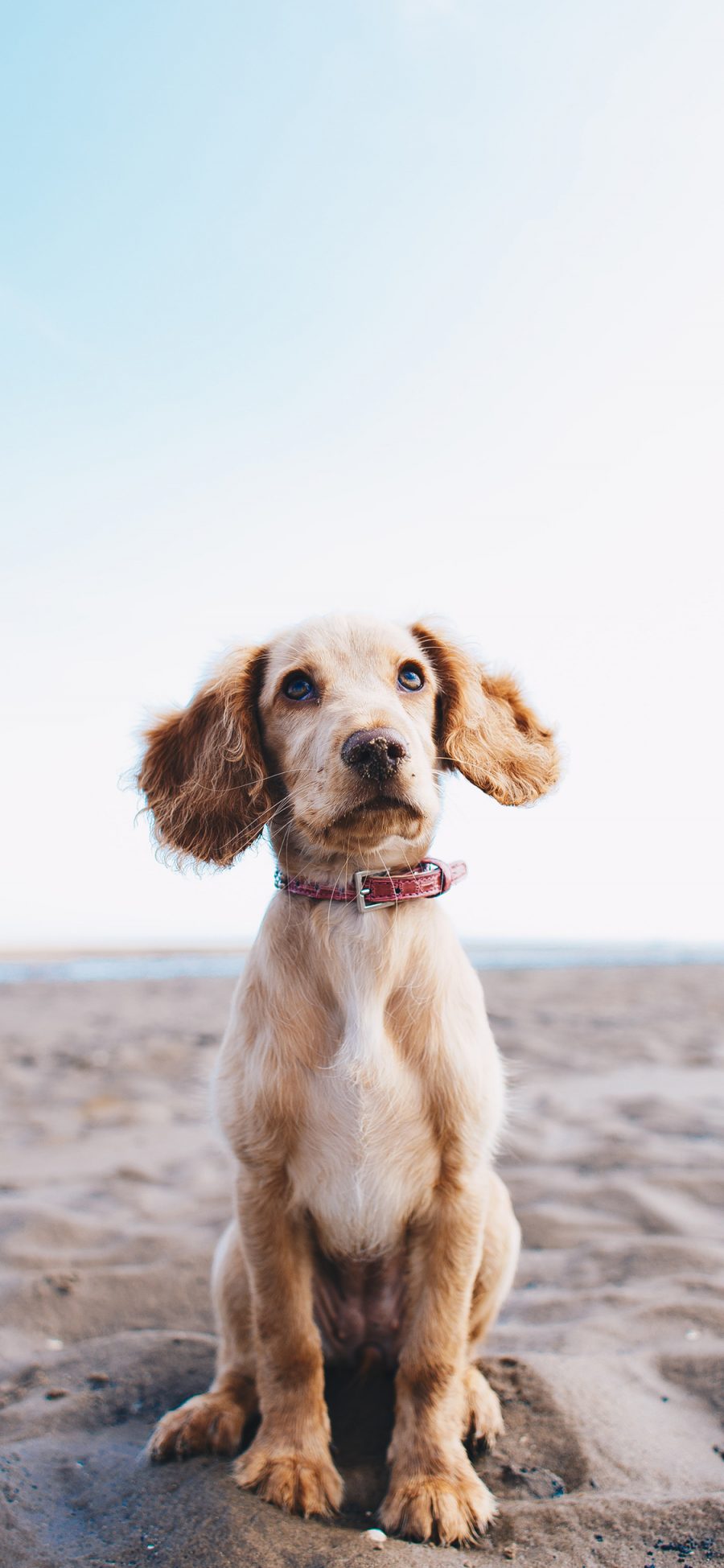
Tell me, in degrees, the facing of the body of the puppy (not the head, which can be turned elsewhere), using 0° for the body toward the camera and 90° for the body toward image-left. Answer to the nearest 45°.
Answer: approximately 0°
